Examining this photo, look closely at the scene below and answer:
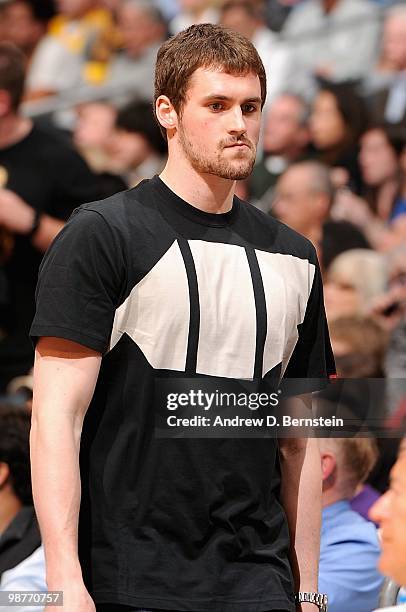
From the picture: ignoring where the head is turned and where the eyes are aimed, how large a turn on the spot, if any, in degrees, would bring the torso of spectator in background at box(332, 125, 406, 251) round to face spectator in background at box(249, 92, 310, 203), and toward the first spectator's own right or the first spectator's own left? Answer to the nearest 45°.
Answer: approximately 90° to the first spectator's own right

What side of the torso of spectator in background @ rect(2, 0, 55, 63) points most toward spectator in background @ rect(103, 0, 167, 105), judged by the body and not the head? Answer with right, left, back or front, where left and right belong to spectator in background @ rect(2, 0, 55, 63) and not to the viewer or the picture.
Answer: left

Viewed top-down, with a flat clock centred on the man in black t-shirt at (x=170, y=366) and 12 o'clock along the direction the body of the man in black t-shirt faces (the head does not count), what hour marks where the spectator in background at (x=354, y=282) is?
The spectator in background is roughly at 8 o'clock from the man in black t-shirt.

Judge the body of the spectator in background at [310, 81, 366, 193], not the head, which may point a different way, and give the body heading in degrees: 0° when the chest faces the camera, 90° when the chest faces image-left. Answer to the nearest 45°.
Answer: approximately 45°

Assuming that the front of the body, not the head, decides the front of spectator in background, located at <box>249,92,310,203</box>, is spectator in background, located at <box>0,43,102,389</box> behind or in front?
in front
